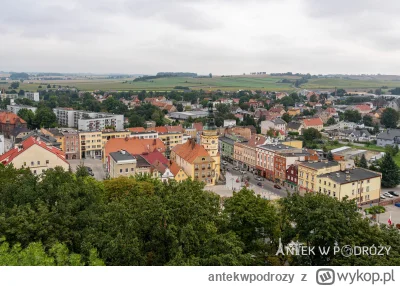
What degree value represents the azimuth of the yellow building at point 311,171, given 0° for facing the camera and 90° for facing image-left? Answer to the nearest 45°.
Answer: approximately 45°

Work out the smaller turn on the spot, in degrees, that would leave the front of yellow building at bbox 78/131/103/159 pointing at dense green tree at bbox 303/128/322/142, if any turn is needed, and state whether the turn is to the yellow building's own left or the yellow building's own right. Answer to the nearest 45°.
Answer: approximately 90° to the yellow building's own left

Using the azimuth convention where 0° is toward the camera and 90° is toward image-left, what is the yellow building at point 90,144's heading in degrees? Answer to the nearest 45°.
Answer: approximately 0°

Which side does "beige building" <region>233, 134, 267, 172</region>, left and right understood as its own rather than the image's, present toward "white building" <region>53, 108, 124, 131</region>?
right

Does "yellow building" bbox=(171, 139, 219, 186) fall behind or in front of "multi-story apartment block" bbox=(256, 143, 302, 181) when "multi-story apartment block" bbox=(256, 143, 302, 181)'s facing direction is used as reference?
in front

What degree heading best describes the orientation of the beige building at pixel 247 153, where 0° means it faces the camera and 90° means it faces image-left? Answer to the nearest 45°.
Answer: approximately 45°

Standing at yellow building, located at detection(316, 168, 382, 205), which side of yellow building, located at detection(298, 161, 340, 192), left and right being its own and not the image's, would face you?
left

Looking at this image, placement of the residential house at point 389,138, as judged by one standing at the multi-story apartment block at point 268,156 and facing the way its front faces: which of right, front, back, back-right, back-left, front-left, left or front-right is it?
back

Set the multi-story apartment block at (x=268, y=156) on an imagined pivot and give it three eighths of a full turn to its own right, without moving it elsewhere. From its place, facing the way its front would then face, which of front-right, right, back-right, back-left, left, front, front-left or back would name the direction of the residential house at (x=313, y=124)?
front
